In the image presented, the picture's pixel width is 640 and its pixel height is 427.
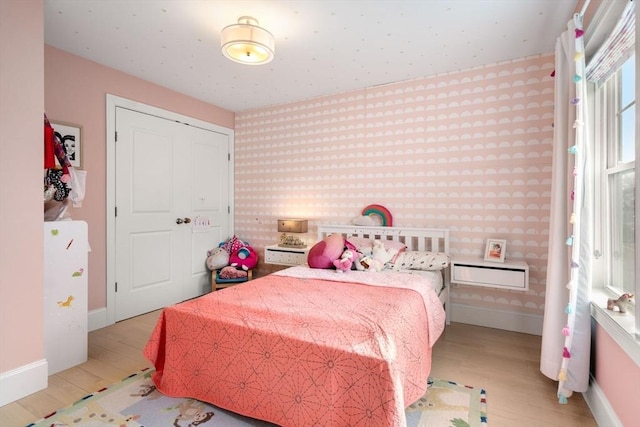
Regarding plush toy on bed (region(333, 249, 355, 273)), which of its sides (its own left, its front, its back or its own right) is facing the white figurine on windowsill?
left

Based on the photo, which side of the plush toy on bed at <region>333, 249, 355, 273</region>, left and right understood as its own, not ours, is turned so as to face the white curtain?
left

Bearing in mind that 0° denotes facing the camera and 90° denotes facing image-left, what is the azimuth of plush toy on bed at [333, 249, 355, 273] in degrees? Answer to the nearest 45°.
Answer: approximately 45°

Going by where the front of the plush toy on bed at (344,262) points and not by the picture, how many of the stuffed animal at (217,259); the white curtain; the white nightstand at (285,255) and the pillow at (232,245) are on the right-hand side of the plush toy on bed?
3

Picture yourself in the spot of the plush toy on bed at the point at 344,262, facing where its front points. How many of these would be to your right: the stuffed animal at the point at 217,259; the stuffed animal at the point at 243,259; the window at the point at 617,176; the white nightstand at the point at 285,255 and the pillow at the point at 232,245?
4

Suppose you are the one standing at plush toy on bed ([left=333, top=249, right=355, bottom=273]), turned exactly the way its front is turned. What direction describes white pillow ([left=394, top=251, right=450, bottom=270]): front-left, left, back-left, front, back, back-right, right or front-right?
back-left

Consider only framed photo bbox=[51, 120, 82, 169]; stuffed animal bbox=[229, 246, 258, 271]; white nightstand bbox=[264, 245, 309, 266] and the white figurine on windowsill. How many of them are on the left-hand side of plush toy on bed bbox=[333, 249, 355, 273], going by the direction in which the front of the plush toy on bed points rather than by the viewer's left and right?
1

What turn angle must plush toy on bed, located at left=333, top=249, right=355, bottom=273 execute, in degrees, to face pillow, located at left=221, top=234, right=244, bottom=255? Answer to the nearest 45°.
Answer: approximately 90° to its right

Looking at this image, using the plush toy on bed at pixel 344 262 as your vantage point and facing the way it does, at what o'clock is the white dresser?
The white dresser is roughly at 1 o'clock from the plush toy on bed.

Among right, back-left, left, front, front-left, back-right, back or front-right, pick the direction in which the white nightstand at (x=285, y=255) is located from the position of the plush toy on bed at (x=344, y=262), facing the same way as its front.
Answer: right

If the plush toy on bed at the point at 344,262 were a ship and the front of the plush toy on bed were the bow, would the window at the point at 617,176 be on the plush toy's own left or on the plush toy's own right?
on the plush toy's own left

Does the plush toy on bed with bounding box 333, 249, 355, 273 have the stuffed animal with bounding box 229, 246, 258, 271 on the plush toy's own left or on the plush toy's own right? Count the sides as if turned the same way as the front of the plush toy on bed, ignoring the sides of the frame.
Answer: on the plush toy's own right

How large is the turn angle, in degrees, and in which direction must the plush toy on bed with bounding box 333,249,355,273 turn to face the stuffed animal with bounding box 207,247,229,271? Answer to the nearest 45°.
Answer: approximately 90° to its right
